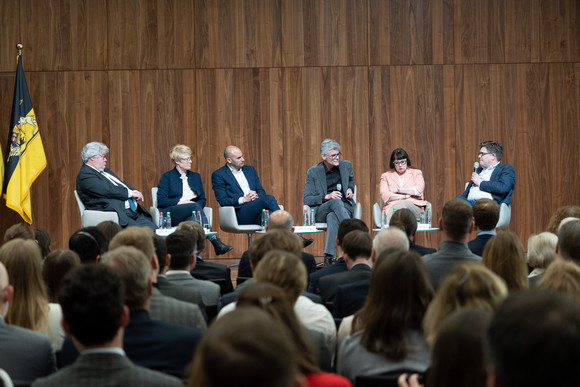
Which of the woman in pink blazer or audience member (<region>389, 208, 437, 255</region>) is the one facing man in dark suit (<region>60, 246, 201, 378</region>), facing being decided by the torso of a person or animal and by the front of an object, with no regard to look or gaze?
the woman in pink blazer

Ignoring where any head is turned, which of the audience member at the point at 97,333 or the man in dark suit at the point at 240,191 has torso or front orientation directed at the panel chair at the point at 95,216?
the audience member

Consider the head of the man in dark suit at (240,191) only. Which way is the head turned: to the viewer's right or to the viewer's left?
to the viewer's right

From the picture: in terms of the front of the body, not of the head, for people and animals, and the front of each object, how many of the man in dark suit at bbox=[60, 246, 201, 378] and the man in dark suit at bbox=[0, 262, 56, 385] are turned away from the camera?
2

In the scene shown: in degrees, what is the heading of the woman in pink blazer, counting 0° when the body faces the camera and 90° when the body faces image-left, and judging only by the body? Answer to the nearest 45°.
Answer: approximately 0°

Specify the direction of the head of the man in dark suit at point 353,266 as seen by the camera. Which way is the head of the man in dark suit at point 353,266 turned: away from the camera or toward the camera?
away from the camera

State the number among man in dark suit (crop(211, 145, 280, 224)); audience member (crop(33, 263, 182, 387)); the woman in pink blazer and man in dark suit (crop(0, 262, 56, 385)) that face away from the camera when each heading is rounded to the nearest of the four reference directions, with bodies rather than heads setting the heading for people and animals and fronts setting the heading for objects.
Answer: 2

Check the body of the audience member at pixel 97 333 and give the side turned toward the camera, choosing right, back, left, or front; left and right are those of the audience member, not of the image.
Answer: back

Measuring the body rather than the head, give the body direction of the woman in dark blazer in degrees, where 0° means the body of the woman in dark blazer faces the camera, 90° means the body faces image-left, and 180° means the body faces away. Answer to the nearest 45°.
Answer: approximately 315°

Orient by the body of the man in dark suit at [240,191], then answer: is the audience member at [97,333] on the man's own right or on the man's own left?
on the man's own right

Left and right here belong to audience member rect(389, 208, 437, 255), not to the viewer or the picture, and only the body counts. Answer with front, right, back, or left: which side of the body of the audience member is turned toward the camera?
back

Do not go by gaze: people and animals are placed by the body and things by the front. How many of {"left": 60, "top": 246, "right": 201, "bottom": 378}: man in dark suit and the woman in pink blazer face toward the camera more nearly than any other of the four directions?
1

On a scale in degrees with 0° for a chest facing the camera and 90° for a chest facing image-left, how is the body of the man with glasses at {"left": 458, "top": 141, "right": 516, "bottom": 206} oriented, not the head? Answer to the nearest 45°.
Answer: approximately 45°

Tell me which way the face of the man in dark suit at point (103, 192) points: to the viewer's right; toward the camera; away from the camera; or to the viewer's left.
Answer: to the viewer's right

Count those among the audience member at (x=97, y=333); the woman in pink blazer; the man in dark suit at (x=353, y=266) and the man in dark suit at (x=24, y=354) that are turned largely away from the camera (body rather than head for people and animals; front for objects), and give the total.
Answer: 3
